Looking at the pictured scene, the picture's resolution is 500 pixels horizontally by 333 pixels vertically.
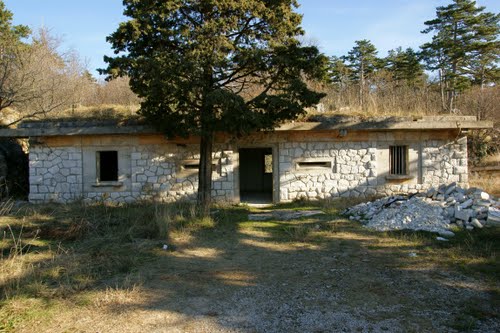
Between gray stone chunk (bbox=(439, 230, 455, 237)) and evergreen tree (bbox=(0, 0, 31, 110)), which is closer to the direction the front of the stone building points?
the gray stone chunk

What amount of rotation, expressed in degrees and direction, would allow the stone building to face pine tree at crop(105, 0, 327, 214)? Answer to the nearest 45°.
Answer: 0° — it already faces it

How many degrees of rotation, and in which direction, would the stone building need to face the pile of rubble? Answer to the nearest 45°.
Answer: approximately 45° to its left

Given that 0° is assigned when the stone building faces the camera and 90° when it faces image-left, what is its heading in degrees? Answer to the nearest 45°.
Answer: approximately 0°

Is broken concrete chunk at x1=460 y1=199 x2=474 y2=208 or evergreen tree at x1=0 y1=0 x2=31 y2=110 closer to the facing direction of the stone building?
the broken concrete chunk

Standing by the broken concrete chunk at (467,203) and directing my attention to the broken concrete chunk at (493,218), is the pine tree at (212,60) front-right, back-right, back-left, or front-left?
back-right

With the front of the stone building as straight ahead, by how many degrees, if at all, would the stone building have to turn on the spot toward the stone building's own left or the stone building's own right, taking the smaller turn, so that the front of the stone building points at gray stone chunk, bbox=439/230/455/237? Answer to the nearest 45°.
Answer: approximately 45° to the stone building's own left

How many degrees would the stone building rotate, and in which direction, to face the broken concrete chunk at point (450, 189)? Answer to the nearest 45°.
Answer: approximately 45° to its left

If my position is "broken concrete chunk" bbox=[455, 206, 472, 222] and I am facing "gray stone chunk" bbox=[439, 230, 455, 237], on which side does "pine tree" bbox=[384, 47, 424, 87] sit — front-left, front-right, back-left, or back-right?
back-right

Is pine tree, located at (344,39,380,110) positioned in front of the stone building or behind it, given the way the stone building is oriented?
behind
